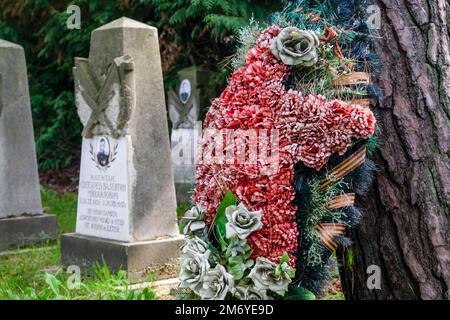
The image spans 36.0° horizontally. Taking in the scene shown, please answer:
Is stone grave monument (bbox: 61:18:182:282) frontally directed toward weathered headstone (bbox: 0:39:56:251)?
no

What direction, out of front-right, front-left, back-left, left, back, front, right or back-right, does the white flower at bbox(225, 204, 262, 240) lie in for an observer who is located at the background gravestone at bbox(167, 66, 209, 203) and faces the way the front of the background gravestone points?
front-left

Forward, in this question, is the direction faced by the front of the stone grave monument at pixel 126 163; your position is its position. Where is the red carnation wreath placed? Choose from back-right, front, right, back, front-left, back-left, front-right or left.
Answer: front-left

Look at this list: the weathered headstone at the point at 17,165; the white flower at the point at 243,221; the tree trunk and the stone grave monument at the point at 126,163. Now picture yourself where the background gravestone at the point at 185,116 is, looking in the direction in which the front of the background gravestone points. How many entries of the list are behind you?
0

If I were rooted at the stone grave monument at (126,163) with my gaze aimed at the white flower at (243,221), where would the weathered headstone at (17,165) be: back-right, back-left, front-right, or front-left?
back-right

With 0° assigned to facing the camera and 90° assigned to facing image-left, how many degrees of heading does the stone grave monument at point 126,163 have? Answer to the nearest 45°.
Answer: approximately 45°

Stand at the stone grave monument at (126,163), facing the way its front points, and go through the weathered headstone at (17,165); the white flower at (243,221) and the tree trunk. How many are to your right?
1

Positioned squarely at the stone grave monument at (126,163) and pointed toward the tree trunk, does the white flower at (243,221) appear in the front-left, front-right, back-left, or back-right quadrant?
front-right

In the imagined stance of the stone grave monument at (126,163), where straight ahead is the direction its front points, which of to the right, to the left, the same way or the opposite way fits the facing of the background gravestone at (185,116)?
the same way

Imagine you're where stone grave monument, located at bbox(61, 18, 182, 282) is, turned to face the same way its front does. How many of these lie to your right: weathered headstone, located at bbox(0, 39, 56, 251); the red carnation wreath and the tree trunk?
1

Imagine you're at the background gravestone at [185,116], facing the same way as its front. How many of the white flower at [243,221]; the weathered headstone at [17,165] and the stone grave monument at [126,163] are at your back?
0

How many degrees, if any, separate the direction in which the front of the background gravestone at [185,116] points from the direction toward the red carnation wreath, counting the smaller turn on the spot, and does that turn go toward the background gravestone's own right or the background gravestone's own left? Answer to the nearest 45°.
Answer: approximately 45° to the background gravestone's own left

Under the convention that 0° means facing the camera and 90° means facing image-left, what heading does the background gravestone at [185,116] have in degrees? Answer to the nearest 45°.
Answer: approximately 45°

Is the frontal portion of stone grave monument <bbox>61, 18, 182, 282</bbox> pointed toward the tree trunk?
no

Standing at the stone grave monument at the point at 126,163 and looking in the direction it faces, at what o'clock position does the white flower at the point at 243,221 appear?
The white flower is roughly at 10 o'clock from the stone grave monument.

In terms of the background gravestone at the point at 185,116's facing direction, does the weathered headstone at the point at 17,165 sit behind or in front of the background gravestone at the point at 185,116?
in front

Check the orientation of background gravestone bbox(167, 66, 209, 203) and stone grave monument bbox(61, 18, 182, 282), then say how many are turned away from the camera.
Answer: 0
